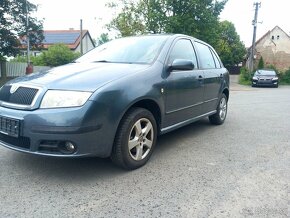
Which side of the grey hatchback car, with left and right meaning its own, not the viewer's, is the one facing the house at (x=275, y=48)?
back

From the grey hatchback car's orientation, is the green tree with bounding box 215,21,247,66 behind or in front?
behind

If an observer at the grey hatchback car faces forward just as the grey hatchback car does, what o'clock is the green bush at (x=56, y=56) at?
The green bush is roughly at 4 o'clock from the grey hatchback car.

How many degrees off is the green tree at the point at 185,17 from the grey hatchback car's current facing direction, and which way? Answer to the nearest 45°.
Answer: approximately 135° to its right

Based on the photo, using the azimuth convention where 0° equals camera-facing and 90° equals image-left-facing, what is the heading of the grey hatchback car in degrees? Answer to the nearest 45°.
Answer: approximately 45°

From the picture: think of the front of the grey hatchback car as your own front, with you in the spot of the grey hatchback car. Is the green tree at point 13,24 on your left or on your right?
on your right
